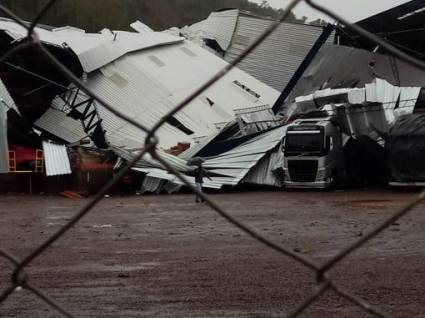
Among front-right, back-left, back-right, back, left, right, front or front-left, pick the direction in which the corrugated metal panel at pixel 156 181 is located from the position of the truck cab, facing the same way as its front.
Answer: front-right

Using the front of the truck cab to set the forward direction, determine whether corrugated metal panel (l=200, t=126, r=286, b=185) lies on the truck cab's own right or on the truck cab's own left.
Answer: on the truck cab's own right

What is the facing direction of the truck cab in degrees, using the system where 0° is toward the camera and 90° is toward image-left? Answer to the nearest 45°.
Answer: approximately 45°

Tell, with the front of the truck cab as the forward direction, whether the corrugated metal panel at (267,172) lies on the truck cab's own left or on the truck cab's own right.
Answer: on the truck cab's own right
